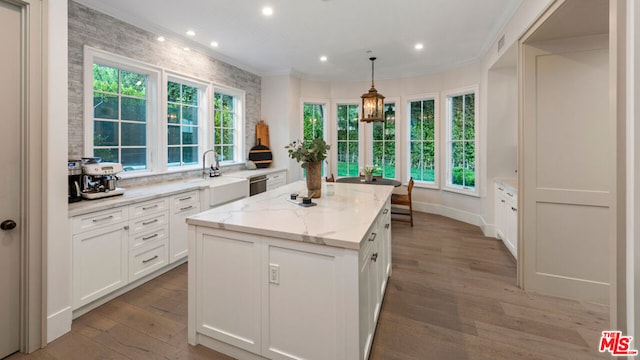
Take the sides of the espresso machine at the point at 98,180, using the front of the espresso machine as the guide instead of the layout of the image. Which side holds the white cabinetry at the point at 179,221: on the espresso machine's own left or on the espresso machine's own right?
on the espresso machine's own left

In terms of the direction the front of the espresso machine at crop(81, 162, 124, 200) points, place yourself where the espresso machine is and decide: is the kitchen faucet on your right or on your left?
on your left

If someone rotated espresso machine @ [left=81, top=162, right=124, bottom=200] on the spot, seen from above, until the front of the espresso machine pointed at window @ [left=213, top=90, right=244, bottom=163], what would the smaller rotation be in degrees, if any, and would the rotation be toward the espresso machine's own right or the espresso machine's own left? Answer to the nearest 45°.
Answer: approximately 90° to the espresso machine's own left

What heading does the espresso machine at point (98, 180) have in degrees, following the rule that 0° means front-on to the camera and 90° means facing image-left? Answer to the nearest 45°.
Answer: approximately 315°

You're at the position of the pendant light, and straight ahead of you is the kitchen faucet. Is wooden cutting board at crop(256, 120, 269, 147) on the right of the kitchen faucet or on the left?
right
